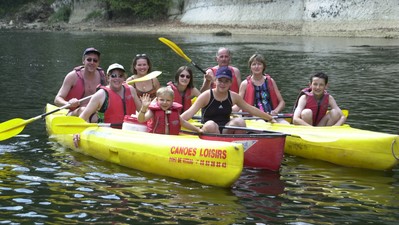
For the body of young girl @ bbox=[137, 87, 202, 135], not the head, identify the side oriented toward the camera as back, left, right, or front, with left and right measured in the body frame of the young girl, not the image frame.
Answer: front

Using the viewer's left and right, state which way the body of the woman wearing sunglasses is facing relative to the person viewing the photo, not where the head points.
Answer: facing the viewer

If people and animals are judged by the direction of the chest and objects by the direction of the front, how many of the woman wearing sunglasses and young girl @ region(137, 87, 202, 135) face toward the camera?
2

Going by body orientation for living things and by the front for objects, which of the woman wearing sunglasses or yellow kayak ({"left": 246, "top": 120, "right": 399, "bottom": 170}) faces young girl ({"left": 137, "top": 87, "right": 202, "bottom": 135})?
the woman wearing sunglasses
